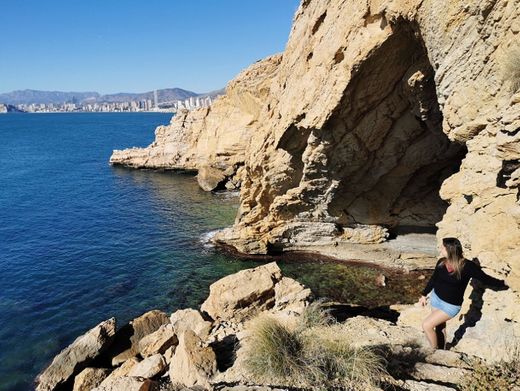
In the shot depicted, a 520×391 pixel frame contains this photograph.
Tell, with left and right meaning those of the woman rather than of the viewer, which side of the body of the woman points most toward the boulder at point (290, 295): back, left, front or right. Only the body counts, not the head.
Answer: right

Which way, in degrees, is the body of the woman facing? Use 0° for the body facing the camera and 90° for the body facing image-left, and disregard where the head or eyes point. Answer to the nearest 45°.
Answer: approximately 45°

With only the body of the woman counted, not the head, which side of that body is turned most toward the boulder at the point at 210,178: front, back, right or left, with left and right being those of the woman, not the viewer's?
right

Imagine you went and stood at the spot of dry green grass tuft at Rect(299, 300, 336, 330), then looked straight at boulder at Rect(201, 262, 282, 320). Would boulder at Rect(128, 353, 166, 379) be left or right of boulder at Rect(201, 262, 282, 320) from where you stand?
left

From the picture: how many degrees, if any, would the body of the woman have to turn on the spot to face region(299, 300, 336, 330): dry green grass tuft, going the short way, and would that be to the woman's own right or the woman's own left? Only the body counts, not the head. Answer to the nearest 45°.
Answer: approximately 45° to the woman's own right

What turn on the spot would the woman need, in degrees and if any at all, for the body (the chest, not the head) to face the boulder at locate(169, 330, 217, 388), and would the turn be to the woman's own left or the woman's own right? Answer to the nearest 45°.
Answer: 0° — they already face it

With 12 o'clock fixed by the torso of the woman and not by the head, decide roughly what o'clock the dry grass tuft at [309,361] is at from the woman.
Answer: The dry grass tuft is roughly at 12 o'clock from the woman.

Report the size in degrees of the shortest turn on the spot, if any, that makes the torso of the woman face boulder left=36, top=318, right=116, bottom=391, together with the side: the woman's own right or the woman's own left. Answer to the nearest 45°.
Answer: approximately 45° to the woman's own right

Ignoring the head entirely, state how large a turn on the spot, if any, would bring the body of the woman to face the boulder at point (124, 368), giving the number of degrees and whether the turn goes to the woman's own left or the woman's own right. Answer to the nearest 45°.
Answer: approximately 45° to the woman's own right
